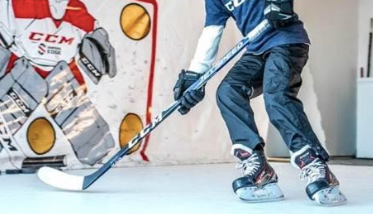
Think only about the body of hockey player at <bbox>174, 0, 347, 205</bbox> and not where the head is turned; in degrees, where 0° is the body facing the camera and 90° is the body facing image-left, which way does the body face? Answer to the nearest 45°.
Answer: approximately 45°
